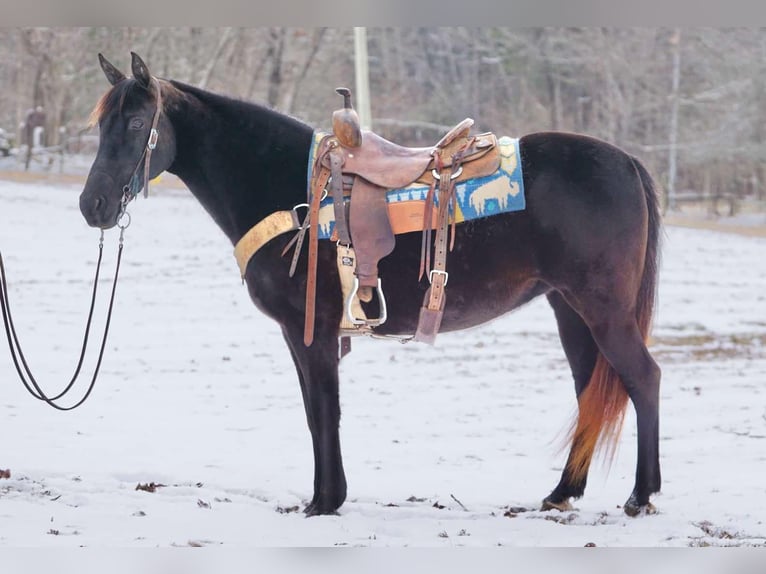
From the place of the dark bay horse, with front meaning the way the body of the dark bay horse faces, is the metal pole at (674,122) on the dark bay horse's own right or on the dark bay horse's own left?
on the dark bay horse's own right

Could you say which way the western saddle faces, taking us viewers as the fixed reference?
facing to the left of the viewer

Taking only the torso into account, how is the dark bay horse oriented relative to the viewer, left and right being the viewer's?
facing to the left of the viewer

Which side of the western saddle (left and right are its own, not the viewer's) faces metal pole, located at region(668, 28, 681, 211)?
right
